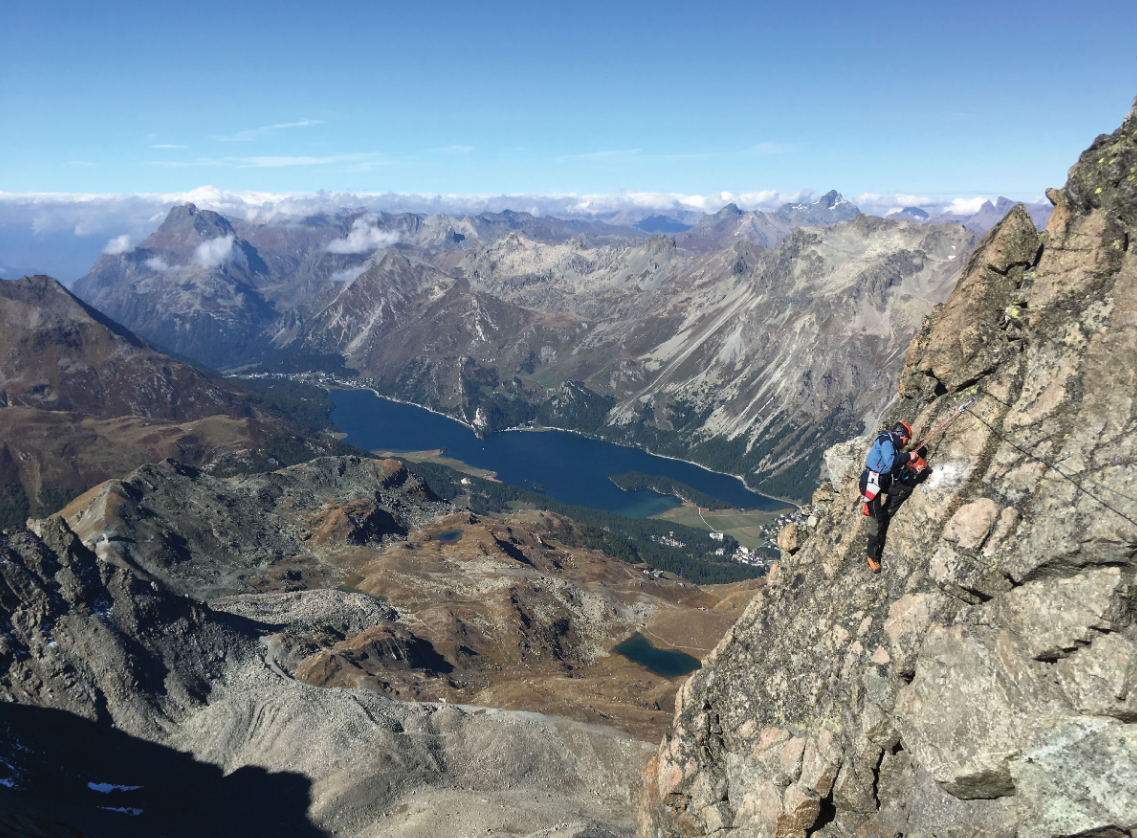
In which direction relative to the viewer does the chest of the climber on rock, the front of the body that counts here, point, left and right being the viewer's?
facing to the right of the viewer
